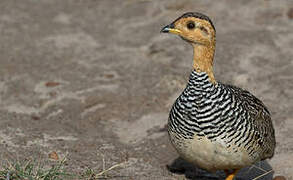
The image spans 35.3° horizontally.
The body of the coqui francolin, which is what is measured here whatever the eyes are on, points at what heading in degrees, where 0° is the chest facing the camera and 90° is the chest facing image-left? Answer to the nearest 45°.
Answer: approximately 45°
